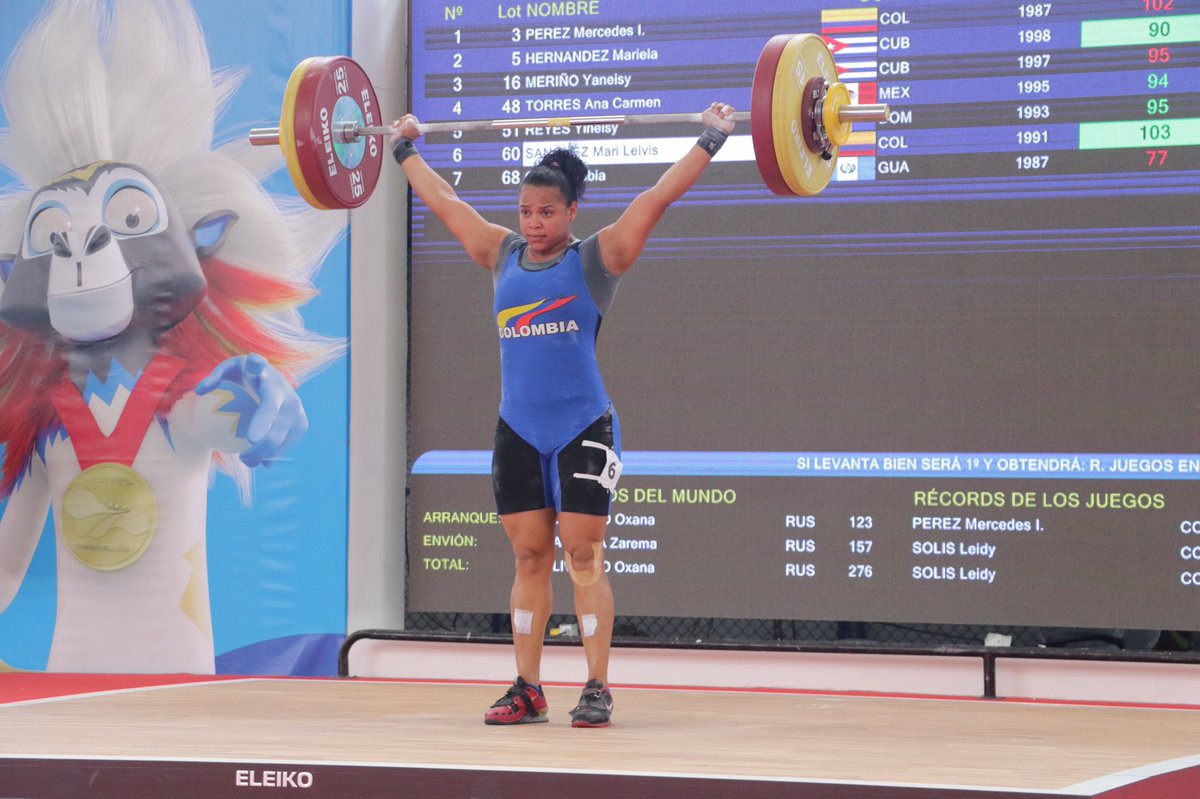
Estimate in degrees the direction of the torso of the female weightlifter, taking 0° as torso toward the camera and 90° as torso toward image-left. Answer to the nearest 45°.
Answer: approximately 45°
